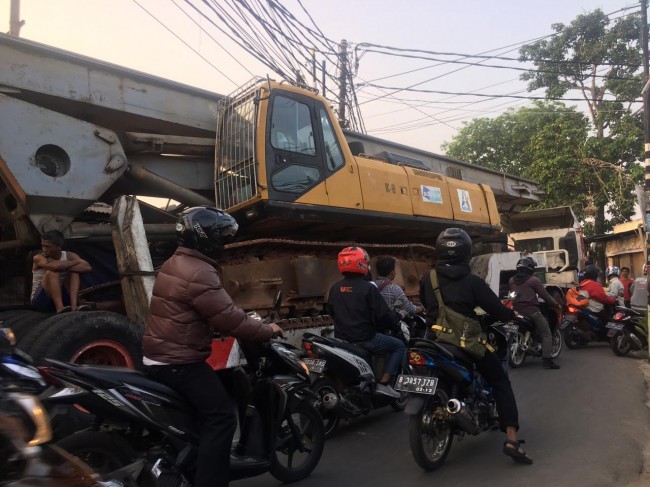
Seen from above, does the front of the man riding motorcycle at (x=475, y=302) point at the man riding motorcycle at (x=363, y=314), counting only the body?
no

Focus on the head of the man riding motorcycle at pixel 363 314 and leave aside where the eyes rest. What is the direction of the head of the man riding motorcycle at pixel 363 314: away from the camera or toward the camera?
away from the camera

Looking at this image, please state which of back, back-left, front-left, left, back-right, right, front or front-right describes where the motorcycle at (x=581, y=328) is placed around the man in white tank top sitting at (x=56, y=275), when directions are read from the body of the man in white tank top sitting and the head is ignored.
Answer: front-left

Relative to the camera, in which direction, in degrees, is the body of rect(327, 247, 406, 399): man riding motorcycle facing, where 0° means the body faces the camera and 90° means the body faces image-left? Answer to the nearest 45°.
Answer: approximately 225°

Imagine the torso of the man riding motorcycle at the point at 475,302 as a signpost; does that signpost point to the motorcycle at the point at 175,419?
no

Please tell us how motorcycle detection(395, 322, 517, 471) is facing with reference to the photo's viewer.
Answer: facing away from the viewer and to the right of the viewer

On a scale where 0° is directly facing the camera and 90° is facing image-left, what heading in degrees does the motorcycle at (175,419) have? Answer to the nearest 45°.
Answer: approximately 270°

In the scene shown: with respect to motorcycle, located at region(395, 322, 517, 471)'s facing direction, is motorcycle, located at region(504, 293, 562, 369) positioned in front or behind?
in front

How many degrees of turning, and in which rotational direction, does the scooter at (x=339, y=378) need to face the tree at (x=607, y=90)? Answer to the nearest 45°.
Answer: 0° — it already faces it

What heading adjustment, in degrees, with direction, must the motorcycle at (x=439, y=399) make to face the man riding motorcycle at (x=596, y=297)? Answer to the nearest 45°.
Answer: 0° — it already faces them
